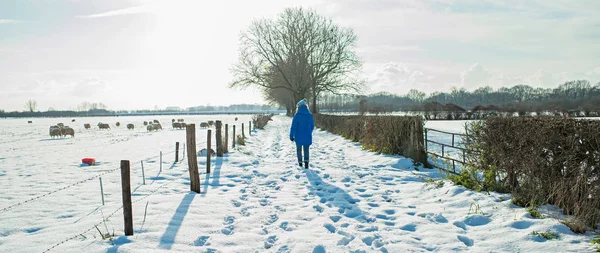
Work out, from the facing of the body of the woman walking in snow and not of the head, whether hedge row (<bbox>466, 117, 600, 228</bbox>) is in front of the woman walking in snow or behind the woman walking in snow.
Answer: behind

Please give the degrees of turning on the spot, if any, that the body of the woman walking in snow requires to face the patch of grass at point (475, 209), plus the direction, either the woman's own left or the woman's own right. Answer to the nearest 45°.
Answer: approximately 135° to the woman's own right

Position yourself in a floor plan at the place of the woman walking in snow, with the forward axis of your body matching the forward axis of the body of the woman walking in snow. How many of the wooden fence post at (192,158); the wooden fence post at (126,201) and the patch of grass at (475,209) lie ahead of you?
0

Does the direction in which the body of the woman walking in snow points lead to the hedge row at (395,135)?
no

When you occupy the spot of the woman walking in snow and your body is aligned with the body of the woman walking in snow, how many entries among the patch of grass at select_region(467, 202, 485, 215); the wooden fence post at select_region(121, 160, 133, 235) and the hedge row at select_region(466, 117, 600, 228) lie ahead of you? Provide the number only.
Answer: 0

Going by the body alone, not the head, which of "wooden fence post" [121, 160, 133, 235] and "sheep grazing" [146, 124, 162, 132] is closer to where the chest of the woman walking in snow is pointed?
the sheep grazing

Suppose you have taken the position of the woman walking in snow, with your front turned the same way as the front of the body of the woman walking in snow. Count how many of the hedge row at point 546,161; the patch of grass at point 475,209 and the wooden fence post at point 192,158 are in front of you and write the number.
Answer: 0

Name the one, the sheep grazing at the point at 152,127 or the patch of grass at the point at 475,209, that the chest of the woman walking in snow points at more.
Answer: the sheep grazing

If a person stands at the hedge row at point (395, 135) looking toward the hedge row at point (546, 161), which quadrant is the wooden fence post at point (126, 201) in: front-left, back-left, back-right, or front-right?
front-right

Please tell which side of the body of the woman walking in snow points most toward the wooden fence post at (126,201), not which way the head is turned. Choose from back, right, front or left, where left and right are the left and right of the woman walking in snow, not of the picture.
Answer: back

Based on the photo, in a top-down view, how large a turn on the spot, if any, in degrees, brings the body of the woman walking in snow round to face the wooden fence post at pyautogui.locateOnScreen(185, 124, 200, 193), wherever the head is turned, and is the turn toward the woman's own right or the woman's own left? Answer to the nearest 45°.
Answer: approximately 135° to the woman's own left

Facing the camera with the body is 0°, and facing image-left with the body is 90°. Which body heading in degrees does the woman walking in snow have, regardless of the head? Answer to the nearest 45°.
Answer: approximately 180°

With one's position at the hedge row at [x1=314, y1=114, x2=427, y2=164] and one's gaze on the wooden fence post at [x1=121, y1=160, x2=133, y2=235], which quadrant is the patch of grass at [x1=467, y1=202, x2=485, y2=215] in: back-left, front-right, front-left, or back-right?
front-left

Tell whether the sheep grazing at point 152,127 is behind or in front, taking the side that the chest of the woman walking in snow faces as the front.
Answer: in front

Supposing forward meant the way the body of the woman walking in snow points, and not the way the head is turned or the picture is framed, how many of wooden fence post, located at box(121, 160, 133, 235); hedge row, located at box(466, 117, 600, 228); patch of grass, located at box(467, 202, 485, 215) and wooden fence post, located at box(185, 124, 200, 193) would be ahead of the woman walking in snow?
0

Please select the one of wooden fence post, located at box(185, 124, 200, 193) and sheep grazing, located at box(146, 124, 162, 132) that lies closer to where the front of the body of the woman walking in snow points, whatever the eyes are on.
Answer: the sheep grazing
